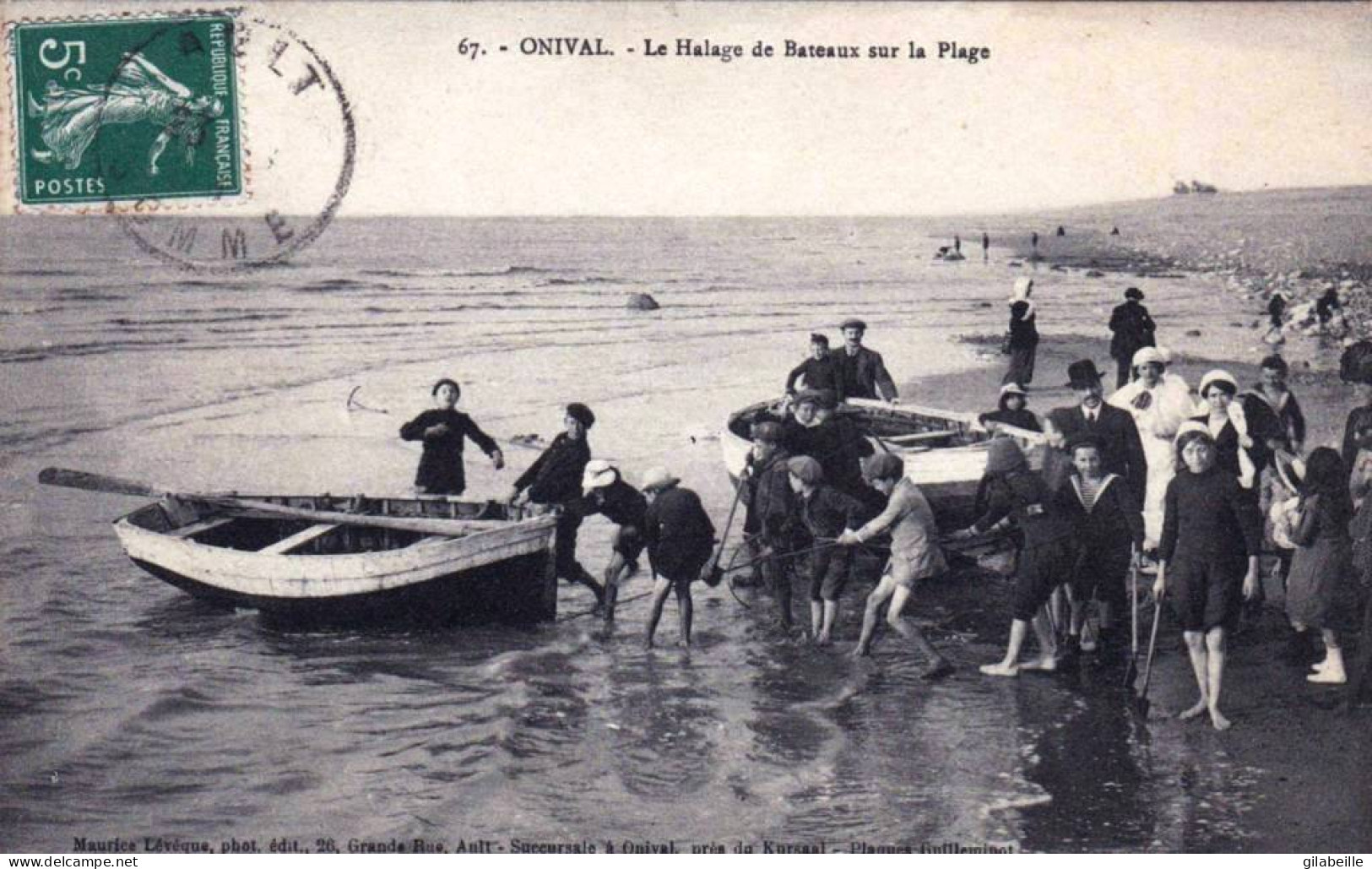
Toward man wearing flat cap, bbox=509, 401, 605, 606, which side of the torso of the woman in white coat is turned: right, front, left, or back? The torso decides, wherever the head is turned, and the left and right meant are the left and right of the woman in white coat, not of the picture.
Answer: right

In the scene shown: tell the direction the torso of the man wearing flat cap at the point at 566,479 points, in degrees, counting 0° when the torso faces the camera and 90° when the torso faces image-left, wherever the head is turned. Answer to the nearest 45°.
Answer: approximately 45°
